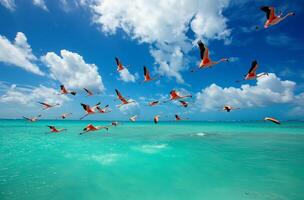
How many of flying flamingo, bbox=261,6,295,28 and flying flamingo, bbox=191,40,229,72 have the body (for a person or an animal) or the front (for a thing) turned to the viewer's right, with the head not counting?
2

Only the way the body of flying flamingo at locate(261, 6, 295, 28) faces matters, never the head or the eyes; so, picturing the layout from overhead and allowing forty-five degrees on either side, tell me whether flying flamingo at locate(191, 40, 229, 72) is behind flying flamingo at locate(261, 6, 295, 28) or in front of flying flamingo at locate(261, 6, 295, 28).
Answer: behind

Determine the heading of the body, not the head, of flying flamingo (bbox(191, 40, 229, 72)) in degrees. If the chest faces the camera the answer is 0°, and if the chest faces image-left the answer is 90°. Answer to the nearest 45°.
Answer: approximately 270°

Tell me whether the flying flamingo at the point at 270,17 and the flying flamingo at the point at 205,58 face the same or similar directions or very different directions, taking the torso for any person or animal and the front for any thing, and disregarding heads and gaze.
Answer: same or similar directions

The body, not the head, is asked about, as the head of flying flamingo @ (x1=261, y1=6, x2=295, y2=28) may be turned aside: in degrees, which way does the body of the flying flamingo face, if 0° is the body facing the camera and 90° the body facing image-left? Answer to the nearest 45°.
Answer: approximately 270°
